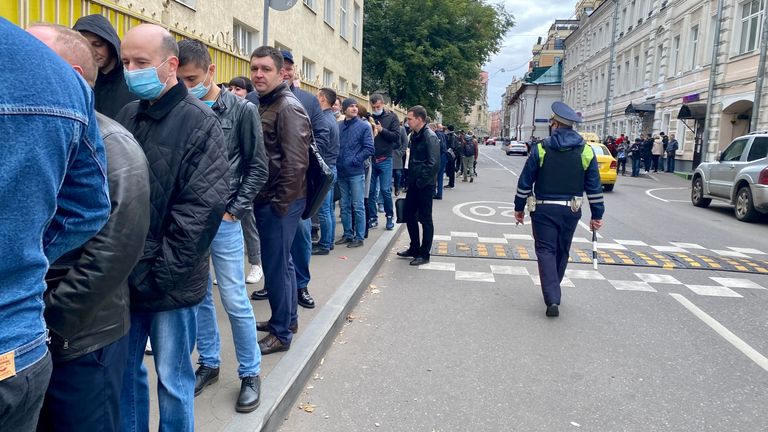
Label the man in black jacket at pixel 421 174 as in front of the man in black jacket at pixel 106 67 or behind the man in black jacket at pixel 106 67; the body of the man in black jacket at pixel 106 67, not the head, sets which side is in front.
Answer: behind

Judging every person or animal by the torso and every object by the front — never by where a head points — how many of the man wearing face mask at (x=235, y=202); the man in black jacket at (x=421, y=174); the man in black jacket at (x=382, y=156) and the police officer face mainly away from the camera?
1

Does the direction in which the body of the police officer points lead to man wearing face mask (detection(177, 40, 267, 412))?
no

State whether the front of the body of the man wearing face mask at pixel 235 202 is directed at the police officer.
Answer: no

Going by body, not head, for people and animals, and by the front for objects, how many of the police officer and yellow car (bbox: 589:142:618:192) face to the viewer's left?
0

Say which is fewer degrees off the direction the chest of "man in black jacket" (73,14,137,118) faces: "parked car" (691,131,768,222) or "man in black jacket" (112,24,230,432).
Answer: the man in black jacket

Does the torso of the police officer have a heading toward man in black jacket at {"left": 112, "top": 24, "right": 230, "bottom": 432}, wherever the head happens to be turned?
no

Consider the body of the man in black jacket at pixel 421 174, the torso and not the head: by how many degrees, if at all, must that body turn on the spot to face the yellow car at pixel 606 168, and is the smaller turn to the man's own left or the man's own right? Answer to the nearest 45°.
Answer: approximately 135° to the man's own right

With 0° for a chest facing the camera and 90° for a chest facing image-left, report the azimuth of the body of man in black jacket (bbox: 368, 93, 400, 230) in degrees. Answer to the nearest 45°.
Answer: approximately 45°

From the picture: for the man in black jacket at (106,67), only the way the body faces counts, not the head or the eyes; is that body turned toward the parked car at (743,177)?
no

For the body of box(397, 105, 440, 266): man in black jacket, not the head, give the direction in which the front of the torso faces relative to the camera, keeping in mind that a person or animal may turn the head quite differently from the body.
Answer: to the viewer's left
